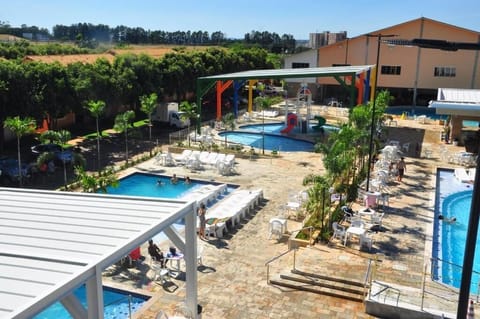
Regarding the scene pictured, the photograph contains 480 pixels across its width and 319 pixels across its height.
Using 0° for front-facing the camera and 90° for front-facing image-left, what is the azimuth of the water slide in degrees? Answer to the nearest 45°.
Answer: approximately 45°

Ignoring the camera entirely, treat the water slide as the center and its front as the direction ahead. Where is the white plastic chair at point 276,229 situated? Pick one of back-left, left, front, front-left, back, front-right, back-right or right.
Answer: front-left

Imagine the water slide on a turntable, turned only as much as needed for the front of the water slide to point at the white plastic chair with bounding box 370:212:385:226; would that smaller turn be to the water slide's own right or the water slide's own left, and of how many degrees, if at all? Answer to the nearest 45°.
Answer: approximately 45° to the water slide's own left

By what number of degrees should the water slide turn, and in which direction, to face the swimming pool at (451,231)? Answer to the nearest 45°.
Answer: approximately 45° to its left

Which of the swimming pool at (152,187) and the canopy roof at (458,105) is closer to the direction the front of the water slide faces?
the swimming pool

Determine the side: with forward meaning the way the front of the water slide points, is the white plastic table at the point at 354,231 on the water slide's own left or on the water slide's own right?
on the water slide's own left
